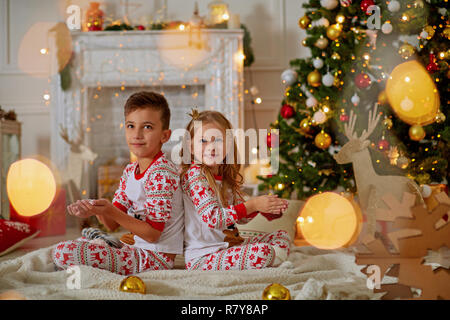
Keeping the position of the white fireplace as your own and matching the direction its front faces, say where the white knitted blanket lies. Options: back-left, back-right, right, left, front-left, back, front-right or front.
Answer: front

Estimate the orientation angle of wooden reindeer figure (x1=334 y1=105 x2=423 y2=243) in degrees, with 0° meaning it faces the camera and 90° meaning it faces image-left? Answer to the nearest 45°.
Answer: approximately 90°

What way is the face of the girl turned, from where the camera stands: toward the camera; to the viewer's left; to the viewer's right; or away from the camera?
toward the camera

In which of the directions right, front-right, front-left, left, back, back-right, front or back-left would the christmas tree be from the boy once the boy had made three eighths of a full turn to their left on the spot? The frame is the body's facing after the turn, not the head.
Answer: front-left

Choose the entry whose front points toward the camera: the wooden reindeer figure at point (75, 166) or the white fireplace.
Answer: the white fireplace

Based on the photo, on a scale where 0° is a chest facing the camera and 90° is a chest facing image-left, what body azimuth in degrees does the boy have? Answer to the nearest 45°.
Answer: approximately 45°

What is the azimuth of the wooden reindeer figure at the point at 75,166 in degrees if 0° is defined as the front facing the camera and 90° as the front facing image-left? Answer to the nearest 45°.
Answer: approximately 270°

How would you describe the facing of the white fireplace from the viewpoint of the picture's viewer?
facing the viewer

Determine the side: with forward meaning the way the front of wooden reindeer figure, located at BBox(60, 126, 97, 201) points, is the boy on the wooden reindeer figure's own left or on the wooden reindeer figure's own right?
on the wooden reindeer figure's own right

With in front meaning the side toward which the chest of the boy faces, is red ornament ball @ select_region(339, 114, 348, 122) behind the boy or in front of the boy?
behind
